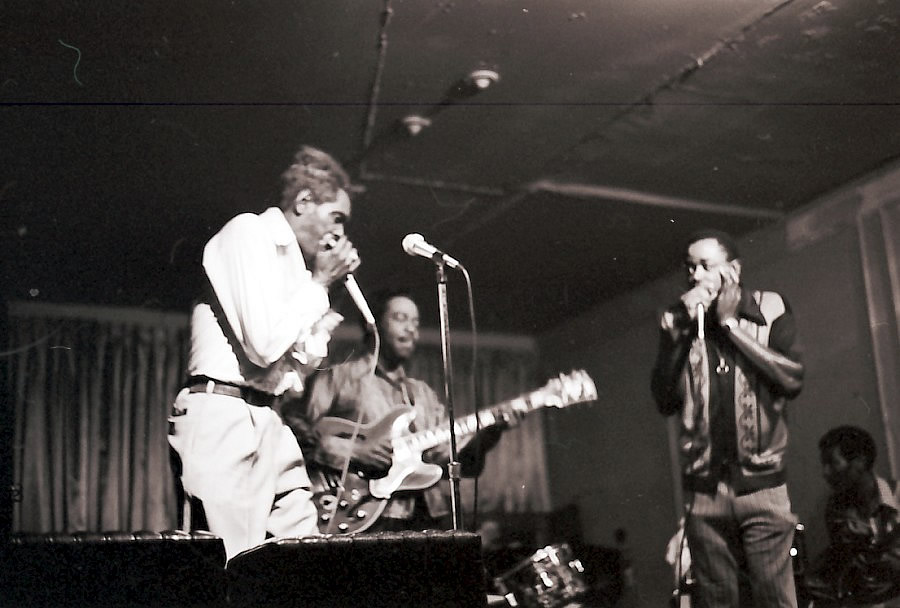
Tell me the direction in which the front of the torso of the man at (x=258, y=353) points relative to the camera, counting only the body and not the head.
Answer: to the viewer's right

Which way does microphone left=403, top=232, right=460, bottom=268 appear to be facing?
to the viewer's left

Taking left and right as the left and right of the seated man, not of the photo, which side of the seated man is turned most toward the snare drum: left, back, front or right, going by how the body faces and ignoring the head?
front

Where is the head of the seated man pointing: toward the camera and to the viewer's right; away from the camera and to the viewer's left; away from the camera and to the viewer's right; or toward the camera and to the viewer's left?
toward the camera and to the viewer's left

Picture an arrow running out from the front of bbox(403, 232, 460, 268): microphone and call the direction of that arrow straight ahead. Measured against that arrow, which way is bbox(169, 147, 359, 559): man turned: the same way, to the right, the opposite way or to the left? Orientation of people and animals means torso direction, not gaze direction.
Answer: the opposite way
